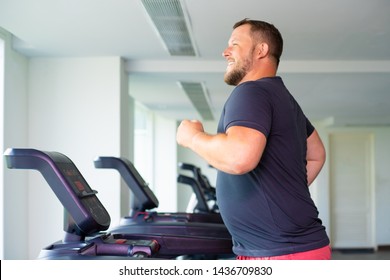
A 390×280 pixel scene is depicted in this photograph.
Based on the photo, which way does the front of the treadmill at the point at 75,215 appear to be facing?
to the viewer's left

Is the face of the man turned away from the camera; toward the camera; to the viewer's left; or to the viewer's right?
to the viewer's left

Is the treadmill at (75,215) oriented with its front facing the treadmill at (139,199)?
no
